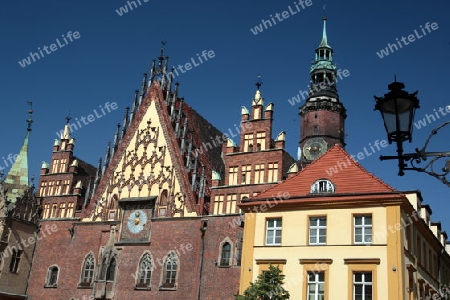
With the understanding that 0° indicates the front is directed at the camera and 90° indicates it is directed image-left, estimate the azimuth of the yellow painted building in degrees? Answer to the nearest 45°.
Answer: approximately 0°
